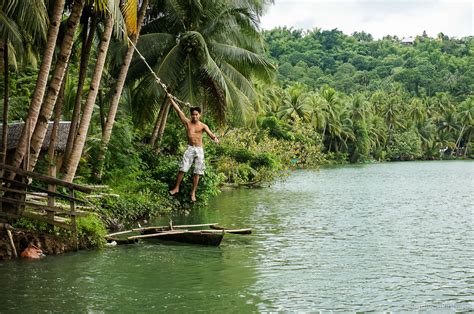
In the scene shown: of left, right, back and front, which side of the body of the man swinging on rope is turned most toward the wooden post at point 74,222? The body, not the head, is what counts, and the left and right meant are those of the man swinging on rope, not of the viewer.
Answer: right

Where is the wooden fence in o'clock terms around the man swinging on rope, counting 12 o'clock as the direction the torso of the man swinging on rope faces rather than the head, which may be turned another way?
The wooden fence is roughly at 3 o'clock from the man swinging on rope.

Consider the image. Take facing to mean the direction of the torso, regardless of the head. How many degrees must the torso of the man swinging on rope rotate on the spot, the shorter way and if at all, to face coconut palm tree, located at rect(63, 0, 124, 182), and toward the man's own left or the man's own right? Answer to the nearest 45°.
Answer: approximately 135° to the man's own right

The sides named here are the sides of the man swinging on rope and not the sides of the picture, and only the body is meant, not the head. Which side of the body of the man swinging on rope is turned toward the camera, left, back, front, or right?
front

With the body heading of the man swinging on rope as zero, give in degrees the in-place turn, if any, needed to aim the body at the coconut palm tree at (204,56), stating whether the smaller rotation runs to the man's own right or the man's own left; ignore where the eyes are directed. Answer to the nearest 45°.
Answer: approximately 180°
